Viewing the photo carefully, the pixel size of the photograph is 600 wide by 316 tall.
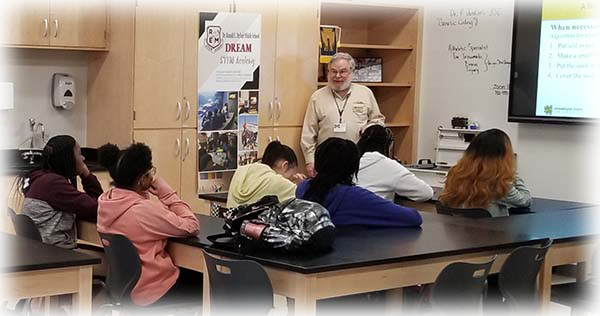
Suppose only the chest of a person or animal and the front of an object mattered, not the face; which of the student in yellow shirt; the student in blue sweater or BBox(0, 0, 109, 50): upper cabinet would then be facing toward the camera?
the upper cabinet

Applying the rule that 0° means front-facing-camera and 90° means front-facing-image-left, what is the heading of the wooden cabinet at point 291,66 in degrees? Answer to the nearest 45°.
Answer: approximately 0°

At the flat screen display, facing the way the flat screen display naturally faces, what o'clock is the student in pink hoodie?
The student in pink hoodie is roughly at 1 o'clock from the flat screen display.

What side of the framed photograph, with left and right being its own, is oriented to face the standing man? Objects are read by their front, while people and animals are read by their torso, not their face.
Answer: front

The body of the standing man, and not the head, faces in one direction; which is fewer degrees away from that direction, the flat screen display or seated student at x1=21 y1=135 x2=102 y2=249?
the seated student

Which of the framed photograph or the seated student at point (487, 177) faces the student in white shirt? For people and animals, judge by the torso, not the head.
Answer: the framed photograph

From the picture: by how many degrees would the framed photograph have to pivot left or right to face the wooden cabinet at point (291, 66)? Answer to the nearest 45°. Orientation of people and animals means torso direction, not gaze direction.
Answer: approximately 45° to its right

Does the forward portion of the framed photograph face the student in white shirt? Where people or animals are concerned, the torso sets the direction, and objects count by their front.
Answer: yes
